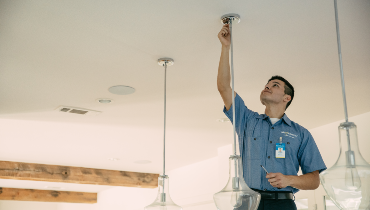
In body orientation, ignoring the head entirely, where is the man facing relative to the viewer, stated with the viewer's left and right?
facing the viewer

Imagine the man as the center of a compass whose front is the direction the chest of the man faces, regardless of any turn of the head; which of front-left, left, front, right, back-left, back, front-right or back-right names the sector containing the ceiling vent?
back-right

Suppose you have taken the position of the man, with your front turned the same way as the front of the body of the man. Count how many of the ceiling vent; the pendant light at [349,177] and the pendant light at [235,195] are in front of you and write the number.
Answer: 2

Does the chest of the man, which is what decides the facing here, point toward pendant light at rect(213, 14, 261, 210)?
yes

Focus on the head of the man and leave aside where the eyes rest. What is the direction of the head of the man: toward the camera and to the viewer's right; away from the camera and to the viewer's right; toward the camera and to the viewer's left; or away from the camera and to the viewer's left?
toward the camera and to the viewer's left
